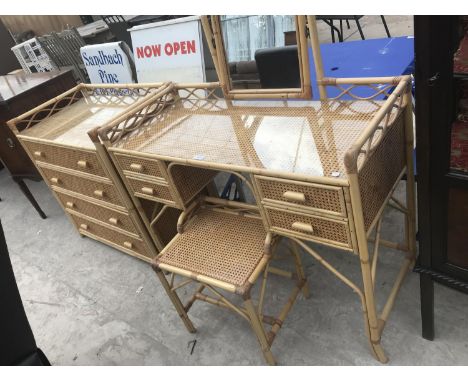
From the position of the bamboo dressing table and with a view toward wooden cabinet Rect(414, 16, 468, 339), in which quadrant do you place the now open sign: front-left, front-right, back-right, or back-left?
back-left

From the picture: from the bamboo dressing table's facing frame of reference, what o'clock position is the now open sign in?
The now open sign is roughly at 4 o'clock from the bamboo dressing table.

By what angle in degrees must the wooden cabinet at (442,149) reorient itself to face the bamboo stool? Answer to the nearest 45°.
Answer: approximately 45° to its right

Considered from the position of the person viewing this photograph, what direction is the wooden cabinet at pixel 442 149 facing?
facing the viewer and to the left of the viewer

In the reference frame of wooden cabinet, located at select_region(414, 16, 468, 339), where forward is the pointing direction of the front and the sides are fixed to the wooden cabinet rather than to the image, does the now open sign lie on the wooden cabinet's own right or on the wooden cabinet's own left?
on the wooden cabinet's own right

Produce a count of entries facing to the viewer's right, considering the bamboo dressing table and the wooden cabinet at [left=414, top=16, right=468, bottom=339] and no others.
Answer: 0
